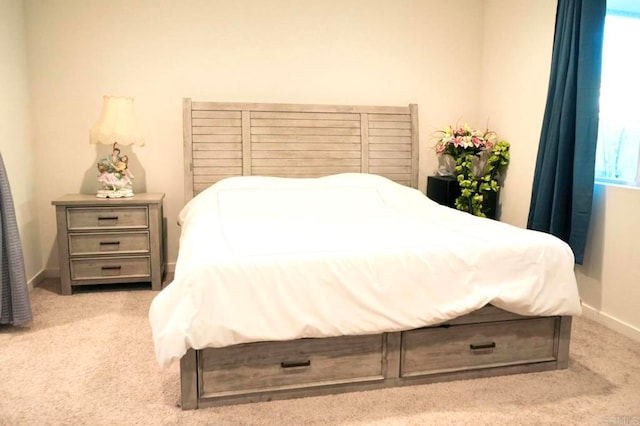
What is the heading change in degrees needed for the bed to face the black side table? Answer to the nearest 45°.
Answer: approximately 180°

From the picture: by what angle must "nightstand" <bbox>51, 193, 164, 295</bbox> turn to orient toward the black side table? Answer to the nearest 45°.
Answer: approximately 90° to its left

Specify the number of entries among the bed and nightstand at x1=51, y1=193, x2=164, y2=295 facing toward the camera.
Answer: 2

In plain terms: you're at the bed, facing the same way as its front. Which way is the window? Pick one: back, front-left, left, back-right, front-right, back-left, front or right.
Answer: back-left

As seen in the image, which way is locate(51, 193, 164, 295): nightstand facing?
toward the camera

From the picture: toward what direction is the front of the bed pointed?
toward the camera

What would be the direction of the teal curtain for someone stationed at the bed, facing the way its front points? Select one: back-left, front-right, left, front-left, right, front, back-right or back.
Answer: back-left

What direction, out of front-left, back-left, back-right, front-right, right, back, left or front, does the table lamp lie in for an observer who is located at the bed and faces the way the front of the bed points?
back-right

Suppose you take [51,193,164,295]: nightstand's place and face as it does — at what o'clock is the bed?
The bed is roughly at 11 o'clock from the nightstand.

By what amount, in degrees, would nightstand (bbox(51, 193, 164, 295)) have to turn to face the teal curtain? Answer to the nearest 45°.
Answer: approximately 45° to its left

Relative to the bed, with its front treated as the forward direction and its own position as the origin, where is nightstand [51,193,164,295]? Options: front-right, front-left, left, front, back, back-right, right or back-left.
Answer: back-right

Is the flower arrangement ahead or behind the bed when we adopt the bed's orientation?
behind

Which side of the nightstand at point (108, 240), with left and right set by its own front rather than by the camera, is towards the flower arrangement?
left
